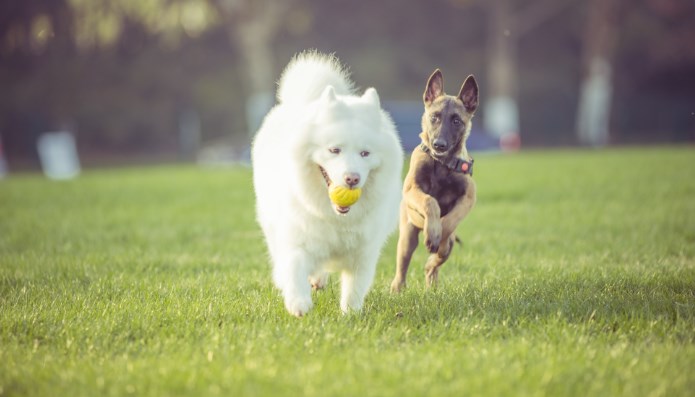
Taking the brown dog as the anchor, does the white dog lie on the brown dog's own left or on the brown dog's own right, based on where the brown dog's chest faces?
on the brown dog's own right

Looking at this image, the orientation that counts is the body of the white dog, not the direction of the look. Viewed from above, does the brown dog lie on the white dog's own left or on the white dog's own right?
on the white dog's own left

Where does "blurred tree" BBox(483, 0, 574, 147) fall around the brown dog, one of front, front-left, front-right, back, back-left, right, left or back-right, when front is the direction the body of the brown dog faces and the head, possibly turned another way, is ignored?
back

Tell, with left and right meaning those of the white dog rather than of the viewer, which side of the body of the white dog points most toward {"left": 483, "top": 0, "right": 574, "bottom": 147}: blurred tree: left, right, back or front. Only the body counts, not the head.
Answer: back

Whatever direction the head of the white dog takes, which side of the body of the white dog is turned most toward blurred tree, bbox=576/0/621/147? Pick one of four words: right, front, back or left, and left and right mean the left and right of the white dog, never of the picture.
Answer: back

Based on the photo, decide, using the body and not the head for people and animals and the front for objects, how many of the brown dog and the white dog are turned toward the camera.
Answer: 2

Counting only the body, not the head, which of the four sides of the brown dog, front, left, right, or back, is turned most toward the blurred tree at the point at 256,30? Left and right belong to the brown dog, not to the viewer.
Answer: back

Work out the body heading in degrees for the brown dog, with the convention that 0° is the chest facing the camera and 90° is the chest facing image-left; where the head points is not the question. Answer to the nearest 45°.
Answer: approximately 0°
